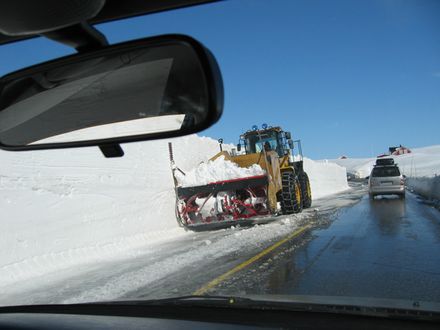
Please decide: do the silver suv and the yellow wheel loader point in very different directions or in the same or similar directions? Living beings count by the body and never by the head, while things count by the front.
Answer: very different directions

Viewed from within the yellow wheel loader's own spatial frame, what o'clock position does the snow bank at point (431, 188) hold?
The snow bank is roughly at 6 o'clock from the yellow wheel loader.

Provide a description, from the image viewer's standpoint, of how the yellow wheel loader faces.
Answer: facing the viewer and to the left of the viewer

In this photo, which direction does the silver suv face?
away from the camera

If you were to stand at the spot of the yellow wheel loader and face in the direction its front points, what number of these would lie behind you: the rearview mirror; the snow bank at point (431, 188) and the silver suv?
2

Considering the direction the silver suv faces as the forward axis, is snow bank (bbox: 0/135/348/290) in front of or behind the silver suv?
behind

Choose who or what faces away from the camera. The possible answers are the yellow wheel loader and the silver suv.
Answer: the silver suv

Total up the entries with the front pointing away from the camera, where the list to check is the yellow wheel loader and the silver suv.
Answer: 1

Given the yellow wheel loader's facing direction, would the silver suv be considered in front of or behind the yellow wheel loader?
behind

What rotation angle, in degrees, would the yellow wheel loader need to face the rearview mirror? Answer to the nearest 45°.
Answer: approximately 45° to its left

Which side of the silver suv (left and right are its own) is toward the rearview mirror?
back

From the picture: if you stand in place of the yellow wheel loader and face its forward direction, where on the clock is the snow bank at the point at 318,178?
The snow bank is roughly at 5 o'clock from the yellow wheel loader.

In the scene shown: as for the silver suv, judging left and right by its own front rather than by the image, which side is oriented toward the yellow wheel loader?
back

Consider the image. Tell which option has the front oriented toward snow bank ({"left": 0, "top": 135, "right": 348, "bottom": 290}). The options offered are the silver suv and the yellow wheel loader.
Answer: the yellow wheel loader
